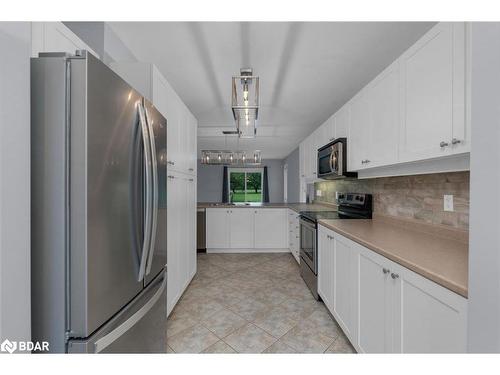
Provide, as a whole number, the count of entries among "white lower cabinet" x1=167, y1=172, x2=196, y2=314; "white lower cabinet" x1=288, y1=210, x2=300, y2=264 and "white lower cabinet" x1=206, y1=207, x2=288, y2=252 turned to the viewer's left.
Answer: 1

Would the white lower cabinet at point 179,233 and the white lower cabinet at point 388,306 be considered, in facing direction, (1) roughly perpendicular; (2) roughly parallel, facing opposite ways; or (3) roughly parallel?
roughly parallel, facing opposite ways

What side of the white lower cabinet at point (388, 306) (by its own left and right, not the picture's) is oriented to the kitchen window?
right

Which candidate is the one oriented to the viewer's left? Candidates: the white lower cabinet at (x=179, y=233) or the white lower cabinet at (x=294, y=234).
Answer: the white lower cabinet at (x=294, y=234)

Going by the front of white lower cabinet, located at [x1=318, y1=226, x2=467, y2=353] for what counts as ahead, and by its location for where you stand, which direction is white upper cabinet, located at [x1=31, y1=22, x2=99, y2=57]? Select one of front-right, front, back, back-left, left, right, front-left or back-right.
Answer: front

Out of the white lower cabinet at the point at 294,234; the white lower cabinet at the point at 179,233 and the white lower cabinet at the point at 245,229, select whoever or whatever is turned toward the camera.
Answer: the white lower cabinet at the point at 245,229

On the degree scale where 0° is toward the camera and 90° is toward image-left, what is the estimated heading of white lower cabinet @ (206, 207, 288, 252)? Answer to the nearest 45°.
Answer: approximately 0°

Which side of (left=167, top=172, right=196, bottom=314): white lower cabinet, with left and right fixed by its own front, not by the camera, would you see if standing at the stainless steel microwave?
front

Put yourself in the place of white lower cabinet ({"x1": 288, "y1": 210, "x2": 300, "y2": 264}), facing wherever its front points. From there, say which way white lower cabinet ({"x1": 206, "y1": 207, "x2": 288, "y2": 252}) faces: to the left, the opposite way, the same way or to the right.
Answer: to the left

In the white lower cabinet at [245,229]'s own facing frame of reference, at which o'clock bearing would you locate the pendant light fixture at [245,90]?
The pendant light fixture is roughly at 12 o'clock from the white lower cabinet.

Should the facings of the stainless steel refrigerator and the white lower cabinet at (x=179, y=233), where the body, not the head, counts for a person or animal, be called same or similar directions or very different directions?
same or similar directions

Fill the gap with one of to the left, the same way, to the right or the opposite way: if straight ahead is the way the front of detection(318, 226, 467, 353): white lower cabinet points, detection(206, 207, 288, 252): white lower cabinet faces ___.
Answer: to the left

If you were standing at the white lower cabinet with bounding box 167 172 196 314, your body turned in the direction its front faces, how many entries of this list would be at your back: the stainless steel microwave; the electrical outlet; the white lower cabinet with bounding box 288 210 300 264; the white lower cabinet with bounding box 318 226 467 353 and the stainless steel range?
0

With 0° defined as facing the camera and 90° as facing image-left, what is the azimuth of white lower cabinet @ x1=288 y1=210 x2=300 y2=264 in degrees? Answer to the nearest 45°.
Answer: approximately 90°

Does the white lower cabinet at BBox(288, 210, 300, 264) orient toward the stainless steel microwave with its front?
no

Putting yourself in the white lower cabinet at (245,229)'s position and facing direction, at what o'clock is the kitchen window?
The kitchen window is roughly at 6 o'clock from the white lower cabinet.

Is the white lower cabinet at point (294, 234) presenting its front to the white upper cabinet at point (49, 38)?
no
